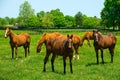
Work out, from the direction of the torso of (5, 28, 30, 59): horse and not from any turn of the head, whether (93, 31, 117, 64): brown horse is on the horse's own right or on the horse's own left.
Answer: on the horse's own left

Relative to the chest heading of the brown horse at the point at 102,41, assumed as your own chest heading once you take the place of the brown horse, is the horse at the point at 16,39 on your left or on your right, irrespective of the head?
on your right

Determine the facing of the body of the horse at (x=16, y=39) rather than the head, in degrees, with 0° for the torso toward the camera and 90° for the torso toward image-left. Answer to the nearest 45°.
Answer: approximately 45°

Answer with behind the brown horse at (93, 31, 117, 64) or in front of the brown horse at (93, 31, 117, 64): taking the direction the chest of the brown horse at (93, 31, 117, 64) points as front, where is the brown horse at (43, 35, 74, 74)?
in front

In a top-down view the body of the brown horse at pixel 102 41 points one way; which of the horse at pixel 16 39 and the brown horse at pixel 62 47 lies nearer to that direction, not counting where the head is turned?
the brown horse
